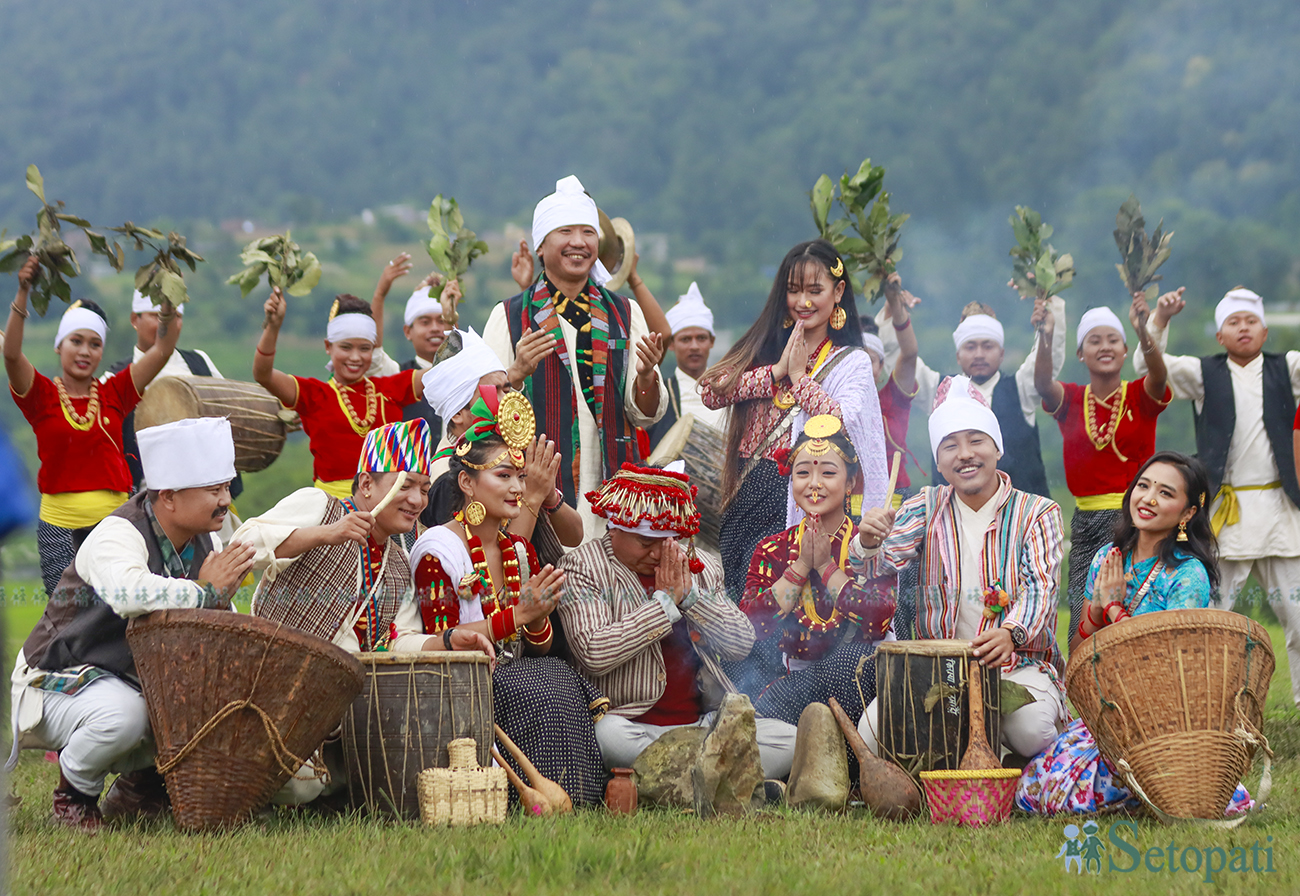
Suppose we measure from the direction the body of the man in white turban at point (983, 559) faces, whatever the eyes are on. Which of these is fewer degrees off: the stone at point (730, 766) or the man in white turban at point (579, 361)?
the stone

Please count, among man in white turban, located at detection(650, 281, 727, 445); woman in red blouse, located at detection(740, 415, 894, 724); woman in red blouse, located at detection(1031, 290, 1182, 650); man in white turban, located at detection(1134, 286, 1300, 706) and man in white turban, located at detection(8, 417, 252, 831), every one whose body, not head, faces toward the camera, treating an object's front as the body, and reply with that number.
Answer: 4

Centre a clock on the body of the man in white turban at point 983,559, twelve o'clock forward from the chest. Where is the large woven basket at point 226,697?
The large woven basket is roughly at 2 o'clock from the man in white turban.

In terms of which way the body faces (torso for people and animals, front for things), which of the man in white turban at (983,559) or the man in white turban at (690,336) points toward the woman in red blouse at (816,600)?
the man in white turban at (690,336)

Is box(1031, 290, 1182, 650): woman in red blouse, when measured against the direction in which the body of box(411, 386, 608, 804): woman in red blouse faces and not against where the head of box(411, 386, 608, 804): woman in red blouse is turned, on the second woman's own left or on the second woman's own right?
on the second woman's own left

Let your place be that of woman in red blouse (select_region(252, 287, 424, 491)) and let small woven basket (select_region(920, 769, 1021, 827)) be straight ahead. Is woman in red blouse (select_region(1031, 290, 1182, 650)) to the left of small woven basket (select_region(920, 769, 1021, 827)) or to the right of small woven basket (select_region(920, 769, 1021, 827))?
left

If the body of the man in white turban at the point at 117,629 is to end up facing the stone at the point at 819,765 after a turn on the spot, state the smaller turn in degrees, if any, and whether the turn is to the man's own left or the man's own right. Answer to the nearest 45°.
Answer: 0° — they already face it

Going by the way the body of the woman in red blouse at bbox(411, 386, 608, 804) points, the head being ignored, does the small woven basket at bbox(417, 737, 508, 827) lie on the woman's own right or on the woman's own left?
on the woman's own right

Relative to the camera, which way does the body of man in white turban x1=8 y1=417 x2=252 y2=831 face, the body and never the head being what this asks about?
to the viewer's right

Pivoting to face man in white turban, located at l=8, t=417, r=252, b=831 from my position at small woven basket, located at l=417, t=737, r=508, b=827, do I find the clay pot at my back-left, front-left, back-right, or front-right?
back-right
